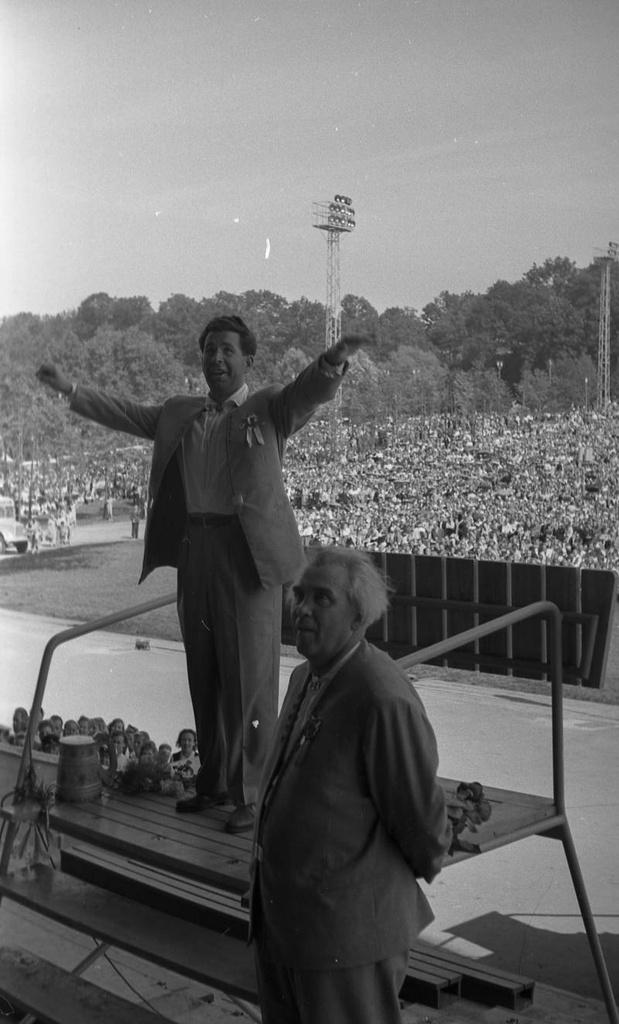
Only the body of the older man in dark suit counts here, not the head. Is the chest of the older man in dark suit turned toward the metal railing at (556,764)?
no

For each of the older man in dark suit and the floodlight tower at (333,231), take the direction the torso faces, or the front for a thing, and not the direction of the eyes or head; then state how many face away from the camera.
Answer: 0

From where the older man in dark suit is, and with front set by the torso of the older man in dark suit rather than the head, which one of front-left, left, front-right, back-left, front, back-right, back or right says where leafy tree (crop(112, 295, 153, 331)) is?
back-right

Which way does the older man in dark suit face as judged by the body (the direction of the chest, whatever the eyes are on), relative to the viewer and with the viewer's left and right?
facing the viewer and to the left of the viewer

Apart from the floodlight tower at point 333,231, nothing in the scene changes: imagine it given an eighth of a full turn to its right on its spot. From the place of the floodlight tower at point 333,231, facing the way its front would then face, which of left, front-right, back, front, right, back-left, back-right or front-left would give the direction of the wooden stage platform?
front

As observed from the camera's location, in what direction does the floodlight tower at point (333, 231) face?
facing the viewer and to the right of the viewer

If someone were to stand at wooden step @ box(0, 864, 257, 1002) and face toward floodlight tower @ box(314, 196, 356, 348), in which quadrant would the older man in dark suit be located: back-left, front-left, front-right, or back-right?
back-right

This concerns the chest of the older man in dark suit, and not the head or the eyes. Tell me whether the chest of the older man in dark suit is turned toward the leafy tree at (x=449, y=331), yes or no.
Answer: no

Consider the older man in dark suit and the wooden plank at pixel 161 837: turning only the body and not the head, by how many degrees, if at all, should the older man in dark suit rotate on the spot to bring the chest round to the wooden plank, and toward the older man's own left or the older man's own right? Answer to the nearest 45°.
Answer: approximately 90° to the older man's own right

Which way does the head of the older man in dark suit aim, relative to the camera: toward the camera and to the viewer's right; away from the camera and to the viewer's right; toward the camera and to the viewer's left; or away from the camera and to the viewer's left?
toward the camera and to the viewer's left

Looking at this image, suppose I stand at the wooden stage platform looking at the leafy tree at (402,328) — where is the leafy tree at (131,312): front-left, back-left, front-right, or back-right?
front-left

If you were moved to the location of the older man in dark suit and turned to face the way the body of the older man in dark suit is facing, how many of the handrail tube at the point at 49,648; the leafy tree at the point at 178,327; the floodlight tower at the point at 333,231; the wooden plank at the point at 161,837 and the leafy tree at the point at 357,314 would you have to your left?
0

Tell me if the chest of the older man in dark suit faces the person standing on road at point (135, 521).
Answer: no

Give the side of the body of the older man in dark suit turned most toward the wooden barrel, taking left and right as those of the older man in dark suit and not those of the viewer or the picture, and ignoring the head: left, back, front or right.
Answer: right

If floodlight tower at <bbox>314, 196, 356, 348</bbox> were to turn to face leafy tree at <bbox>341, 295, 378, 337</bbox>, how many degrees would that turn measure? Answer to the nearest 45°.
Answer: approximately 135° to its left

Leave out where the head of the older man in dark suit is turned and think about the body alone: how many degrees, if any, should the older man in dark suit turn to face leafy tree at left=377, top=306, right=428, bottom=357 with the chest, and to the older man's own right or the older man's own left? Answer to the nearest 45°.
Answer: approximately 135° to the older man's own right

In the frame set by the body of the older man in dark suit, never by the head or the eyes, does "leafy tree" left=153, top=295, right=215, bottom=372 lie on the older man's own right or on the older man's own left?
on the older man's own right

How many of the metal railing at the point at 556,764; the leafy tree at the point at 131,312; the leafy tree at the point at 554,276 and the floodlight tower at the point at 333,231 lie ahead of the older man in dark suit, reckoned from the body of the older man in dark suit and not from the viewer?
0
